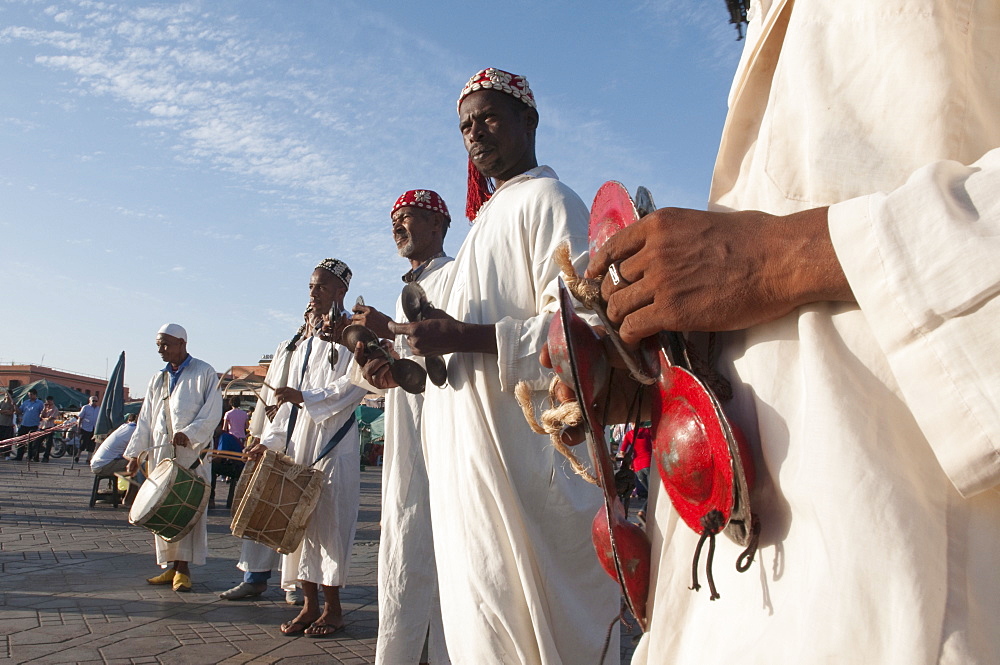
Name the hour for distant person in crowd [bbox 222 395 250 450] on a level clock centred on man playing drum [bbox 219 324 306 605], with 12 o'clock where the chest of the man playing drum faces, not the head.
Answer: The distant person in crowd is roughly at 3 o'clock from the man playing drum.

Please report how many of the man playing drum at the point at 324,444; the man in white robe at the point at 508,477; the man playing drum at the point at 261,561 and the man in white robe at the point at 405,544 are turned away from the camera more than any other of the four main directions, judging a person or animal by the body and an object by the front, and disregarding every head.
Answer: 0

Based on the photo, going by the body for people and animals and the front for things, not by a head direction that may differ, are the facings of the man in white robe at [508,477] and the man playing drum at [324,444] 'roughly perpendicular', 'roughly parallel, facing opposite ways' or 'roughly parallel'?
roughly parallel

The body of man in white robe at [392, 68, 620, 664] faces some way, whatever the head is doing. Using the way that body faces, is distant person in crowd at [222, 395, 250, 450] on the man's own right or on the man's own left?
on the man's own right

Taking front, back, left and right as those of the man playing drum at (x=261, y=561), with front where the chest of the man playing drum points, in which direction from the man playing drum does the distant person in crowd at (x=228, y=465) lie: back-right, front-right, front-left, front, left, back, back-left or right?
right

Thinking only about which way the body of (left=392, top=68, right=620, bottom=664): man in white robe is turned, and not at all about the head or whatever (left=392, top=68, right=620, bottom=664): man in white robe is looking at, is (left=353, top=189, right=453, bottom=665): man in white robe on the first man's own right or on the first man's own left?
on the first man's own right

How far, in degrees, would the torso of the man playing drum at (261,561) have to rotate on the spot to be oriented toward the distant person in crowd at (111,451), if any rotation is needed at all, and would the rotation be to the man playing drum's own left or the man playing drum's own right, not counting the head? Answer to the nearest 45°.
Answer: approximately 90° to the man playing drum's own right

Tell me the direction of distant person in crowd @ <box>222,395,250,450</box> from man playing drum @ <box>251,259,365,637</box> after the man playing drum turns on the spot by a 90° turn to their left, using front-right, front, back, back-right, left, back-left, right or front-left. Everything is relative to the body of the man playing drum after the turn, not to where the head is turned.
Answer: back-left

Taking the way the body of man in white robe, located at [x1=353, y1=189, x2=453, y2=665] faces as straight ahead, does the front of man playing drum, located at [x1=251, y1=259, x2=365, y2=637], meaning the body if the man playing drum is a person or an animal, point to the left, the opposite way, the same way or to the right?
the same way

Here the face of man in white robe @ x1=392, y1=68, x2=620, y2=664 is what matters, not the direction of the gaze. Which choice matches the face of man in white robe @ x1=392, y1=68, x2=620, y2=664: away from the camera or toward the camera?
toward the camera

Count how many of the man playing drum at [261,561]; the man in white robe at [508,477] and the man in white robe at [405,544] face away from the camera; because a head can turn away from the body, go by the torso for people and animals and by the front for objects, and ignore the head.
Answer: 0

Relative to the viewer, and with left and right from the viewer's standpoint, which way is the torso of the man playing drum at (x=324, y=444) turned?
facing the viewer and to the left of the viewer

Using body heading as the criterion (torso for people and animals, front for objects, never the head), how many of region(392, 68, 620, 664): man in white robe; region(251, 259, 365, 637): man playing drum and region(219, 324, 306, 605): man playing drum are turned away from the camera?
0

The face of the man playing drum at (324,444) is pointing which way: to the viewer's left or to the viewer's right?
to the viewer's left

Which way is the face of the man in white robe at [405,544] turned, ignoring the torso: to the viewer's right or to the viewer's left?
to the viewer's left
